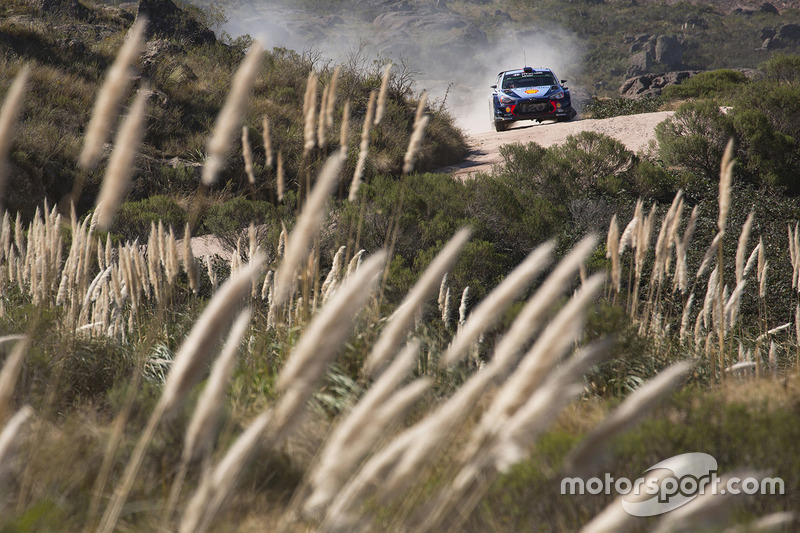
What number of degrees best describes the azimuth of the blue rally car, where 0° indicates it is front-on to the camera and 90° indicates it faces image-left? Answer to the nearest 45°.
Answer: approximately 0°

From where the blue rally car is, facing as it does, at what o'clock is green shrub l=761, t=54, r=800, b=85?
The green shrub is roughly at 8 o'clock from the blue rally car.

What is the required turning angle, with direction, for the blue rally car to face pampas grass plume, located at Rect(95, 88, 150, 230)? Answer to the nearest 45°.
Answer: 0° — it already faces it

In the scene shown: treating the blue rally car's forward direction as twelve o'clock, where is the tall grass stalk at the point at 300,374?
The tall grass stalk is roughly at 12 o'clock from the blue rally car.

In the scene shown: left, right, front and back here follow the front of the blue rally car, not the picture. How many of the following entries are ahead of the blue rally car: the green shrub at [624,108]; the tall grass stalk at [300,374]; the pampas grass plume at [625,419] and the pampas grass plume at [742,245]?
3

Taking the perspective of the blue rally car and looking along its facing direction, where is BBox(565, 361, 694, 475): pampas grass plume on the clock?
The pampas grass plume is roughly at 12 o'clock from the blue rally car.

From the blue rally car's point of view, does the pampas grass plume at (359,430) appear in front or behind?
in front

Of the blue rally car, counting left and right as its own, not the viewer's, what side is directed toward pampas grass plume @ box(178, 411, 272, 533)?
front

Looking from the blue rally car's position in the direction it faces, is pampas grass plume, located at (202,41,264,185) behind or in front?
in front

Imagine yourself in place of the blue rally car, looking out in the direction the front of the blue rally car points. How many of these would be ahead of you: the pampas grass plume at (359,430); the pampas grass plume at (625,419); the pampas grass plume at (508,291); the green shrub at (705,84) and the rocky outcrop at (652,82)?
3

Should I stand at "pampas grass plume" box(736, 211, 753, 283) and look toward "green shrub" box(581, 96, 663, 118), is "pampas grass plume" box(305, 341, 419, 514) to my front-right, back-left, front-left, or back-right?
back-left

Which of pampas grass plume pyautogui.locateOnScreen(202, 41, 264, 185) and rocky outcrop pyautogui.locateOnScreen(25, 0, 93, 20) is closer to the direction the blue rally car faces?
the pampas grass plume

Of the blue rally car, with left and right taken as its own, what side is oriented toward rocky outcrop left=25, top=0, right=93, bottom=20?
right

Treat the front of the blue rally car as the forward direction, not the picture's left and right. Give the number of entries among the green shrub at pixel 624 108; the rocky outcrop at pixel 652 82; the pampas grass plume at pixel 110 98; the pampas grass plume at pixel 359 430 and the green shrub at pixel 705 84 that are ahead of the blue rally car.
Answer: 2

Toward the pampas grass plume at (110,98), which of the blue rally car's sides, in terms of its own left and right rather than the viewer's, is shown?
front

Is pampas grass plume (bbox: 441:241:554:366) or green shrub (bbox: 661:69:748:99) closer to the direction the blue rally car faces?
the pampas grass plume
